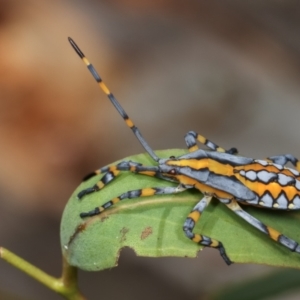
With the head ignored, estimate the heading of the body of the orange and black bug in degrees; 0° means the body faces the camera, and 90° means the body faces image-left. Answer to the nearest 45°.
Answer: approximately 90°

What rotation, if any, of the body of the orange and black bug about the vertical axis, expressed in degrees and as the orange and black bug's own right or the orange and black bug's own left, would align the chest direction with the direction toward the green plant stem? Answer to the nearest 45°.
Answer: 0° — it already faces it
